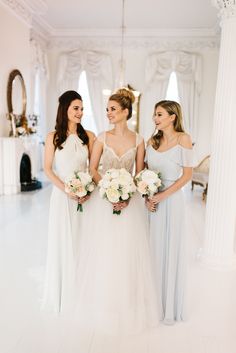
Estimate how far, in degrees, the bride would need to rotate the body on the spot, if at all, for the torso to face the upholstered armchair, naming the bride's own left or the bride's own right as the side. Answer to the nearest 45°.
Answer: approximately 180°

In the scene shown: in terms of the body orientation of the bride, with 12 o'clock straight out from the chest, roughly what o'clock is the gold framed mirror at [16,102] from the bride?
The gold framed mirror is roughly at 5 o'clock from the bride.

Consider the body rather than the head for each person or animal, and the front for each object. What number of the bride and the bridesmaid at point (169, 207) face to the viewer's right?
0

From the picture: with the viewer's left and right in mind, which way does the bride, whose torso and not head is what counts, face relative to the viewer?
facing the viewer

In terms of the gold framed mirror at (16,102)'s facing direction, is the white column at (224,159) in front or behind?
in front

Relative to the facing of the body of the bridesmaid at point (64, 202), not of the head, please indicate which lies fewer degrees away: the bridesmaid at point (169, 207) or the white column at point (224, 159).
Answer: the bridesmaid

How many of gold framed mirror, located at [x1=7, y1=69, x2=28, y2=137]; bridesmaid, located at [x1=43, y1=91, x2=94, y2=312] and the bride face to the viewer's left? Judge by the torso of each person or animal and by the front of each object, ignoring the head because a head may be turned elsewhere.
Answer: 0

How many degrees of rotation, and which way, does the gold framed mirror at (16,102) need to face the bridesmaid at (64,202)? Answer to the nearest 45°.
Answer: approximately 45° to its right

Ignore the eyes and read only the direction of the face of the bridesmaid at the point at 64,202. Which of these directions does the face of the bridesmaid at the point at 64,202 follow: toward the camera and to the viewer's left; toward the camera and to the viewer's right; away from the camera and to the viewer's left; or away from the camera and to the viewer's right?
toward the camera and to the viewer's right

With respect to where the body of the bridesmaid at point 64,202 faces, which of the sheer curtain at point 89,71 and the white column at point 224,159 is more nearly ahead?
the white column

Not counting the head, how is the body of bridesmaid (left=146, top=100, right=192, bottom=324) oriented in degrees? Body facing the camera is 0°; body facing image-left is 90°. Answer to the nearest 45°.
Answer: approximately 45°

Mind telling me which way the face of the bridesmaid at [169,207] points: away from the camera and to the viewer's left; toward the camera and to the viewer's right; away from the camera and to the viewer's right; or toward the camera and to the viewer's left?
toward the camera and to the viewer's left
